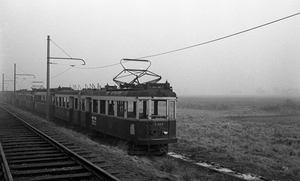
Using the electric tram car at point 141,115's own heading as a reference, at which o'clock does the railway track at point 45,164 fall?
The railway track is roughly at 3 o'clock from the electric tram car.

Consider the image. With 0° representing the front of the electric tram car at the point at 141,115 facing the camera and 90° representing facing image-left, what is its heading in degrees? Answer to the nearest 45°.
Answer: approximately 315°
